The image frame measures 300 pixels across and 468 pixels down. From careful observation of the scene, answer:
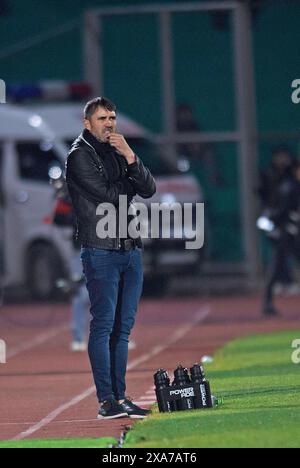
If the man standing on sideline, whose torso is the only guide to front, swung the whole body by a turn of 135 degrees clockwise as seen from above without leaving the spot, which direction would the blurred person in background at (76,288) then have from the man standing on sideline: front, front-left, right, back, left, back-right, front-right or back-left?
right

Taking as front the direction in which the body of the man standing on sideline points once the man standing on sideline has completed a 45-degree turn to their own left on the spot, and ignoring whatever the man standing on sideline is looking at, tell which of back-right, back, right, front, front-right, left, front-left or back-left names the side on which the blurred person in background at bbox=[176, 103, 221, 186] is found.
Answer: left

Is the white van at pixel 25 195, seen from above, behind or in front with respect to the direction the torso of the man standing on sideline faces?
behind

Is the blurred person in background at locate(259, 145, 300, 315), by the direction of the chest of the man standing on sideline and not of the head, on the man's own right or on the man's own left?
on the man's own left

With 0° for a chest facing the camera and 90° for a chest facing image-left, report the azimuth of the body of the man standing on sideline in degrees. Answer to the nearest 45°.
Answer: approximately 315°
